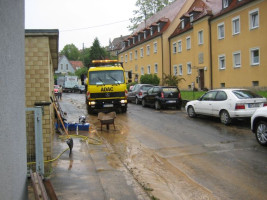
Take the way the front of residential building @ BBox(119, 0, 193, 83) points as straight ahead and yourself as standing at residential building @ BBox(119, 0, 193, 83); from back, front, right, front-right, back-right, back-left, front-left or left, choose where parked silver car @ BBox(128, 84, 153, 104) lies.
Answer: front-left

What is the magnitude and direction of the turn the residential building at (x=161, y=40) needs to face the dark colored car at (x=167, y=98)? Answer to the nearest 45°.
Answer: approximately 45° to its left

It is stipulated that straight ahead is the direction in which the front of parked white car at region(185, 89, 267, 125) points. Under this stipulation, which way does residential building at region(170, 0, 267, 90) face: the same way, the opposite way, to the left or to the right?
to the left

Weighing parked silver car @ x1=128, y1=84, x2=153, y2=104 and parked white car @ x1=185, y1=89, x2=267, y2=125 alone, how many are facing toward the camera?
0

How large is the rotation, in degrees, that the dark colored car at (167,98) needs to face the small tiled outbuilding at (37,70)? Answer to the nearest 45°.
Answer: approximately 135° to its left

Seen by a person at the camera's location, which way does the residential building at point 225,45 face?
facing the viewer and to the left of the viewer

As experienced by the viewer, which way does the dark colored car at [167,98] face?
facing away from the viewer and to the left of the viewer

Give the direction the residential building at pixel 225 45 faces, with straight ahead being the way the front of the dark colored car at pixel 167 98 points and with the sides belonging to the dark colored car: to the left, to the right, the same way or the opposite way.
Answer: to the left

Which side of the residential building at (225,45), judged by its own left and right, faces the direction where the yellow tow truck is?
front

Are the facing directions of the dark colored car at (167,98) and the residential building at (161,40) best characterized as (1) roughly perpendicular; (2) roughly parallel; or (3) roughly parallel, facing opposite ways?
roughly perpendicular

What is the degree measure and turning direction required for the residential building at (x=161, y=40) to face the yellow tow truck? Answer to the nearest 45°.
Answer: approximately 45° to its left

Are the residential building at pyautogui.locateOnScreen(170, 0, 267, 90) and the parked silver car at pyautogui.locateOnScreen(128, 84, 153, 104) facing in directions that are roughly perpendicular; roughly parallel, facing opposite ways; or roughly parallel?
roughly perpendicular

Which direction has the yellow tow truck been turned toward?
toward the camera

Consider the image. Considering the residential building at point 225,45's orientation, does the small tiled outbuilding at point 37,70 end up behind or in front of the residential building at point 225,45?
in front

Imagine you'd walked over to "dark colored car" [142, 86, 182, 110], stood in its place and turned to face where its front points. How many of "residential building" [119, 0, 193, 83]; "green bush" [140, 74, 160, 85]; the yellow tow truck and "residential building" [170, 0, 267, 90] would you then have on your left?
1
